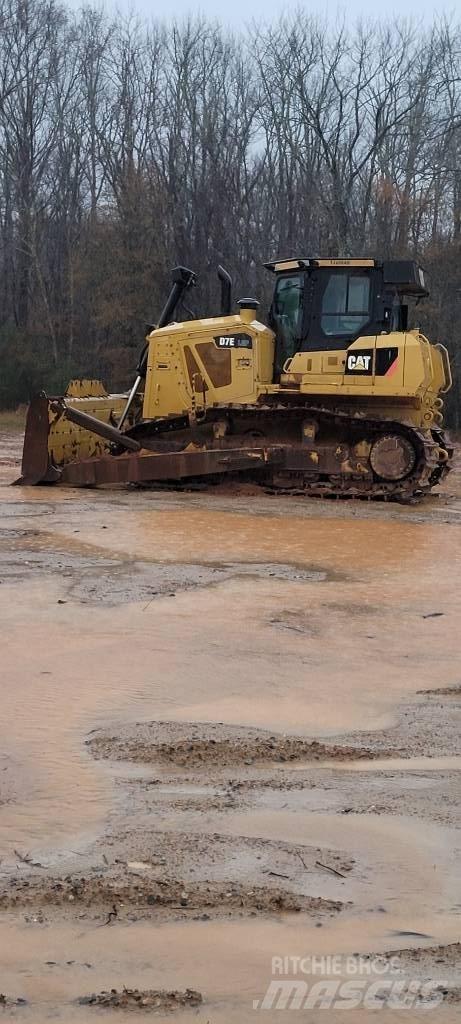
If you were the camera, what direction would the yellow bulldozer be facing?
facing to the left of the viewer

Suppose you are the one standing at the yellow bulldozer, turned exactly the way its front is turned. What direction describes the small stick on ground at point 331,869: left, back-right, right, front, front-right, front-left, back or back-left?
left
